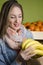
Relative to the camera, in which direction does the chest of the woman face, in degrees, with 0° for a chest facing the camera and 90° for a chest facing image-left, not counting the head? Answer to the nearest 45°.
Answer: approximately 315°

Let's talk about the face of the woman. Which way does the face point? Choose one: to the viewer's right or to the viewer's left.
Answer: to the viewer's right
